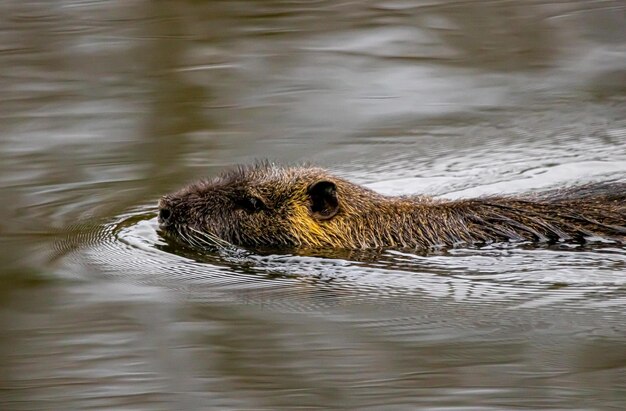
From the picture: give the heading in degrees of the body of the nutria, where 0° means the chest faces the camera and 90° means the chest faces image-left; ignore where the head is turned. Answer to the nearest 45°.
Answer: approximately 90°
